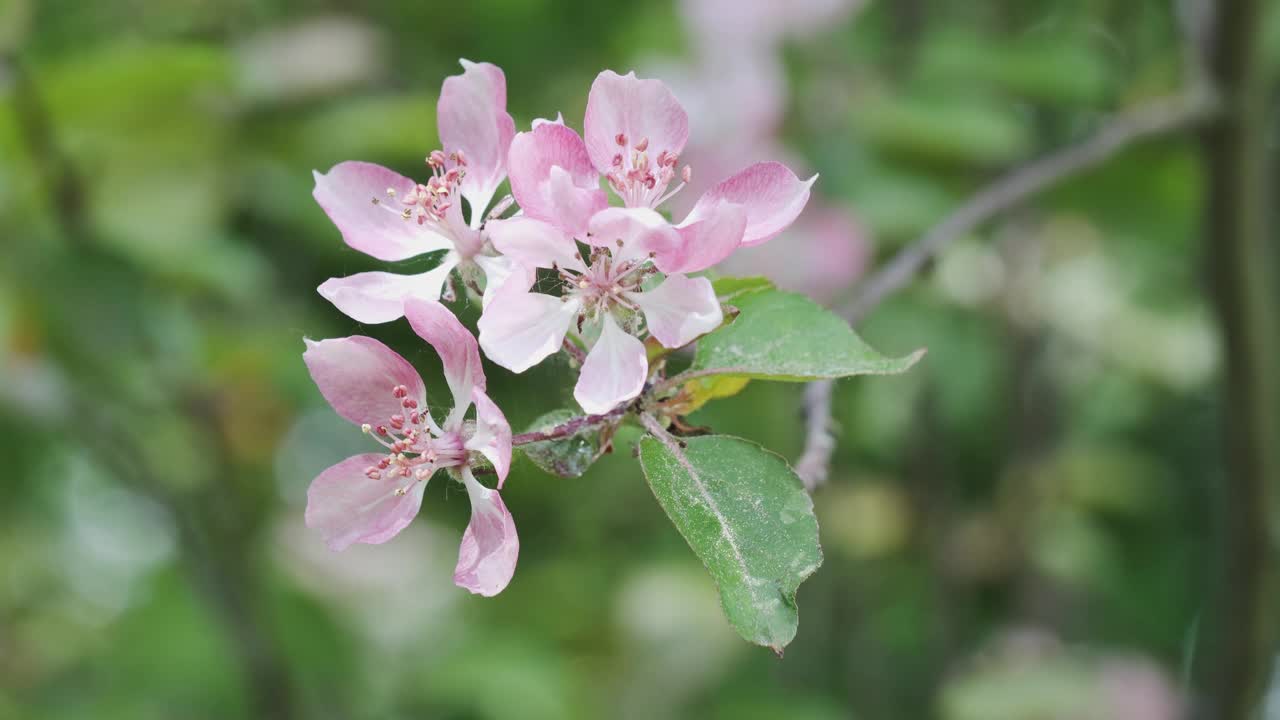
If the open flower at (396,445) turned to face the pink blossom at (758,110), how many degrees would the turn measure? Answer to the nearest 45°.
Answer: approximately 180°

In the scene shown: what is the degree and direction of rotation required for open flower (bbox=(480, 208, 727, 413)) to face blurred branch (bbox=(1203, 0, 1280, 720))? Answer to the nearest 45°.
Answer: approximately 135° to its left

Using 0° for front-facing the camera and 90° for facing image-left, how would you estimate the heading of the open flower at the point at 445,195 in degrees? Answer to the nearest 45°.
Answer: approximately 45°

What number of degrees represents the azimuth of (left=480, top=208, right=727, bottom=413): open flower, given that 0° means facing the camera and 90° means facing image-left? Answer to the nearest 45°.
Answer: approximately 0°

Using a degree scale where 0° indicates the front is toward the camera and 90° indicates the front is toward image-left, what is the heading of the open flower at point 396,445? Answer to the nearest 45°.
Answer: approximately 45°

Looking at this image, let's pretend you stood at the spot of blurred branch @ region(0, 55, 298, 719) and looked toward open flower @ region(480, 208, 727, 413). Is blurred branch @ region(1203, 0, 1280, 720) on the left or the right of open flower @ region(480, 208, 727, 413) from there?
left
